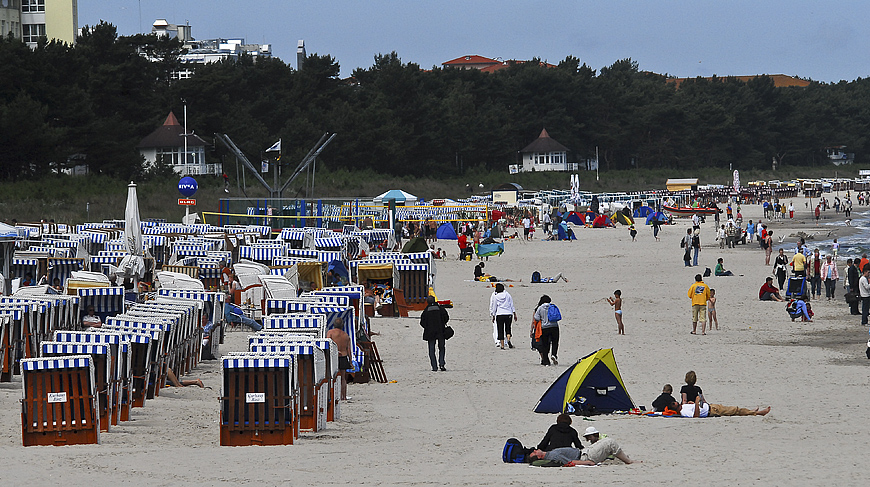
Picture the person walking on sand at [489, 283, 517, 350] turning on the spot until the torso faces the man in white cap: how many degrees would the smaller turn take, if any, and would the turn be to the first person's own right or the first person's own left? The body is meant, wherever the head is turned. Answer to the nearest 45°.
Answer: approximately 180°

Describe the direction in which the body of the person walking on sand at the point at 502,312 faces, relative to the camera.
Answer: away from the camera

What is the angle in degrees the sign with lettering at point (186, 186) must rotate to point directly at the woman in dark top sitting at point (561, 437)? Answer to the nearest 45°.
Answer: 0° — it already faces them

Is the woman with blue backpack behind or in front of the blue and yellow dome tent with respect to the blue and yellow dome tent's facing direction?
behind

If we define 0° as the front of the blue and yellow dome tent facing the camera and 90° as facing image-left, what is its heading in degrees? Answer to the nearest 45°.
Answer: approximately 315°

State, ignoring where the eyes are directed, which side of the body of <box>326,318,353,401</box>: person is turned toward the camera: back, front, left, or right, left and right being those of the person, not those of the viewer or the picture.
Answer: back
